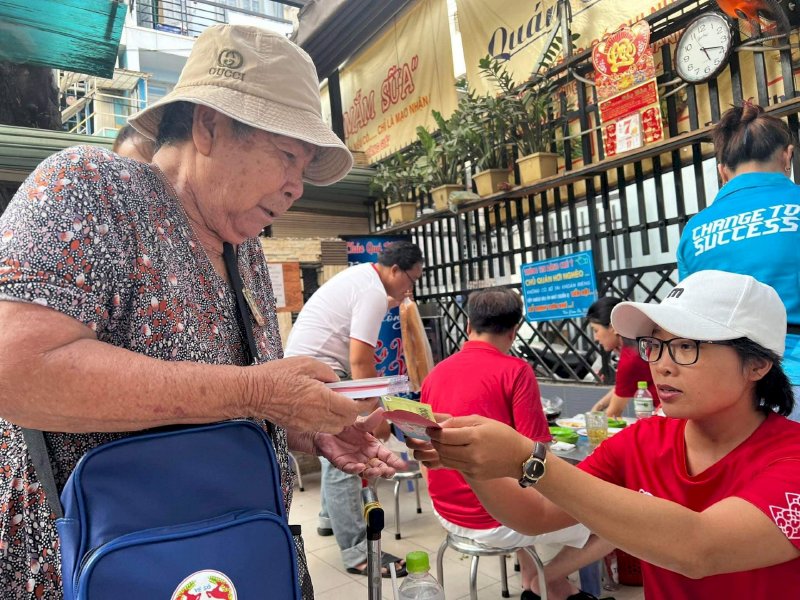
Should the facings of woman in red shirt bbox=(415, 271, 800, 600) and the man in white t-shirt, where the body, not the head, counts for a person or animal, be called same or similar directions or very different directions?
very different directions

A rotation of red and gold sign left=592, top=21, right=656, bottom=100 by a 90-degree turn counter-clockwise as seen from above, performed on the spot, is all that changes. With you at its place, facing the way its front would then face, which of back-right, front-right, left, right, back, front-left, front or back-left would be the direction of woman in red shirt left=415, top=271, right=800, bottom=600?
front-right

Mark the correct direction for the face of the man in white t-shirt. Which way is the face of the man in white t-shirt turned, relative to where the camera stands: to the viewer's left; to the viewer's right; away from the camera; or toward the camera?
to the viewer's right

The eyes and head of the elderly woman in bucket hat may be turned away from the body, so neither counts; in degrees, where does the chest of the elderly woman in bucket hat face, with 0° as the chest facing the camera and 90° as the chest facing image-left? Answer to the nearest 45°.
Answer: approximately 315°

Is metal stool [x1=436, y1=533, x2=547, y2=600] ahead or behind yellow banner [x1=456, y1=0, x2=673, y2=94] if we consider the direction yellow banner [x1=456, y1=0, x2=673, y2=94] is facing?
ahead

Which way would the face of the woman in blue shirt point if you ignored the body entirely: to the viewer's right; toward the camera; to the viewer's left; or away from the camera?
away from the camera

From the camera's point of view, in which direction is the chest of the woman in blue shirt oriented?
away from the camera

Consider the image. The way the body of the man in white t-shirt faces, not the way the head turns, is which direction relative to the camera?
to the viewer's right

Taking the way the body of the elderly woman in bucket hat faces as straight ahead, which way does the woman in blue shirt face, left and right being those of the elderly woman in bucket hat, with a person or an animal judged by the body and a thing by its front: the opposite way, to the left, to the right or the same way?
to the left

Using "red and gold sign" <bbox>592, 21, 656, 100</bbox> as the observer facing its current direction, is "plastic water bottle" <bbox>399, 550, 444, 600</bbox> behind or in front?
in front

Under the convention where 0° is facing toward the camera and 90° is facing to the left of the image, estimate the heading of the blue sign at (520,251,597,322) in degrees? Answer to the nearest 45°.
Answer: approximately 45°
